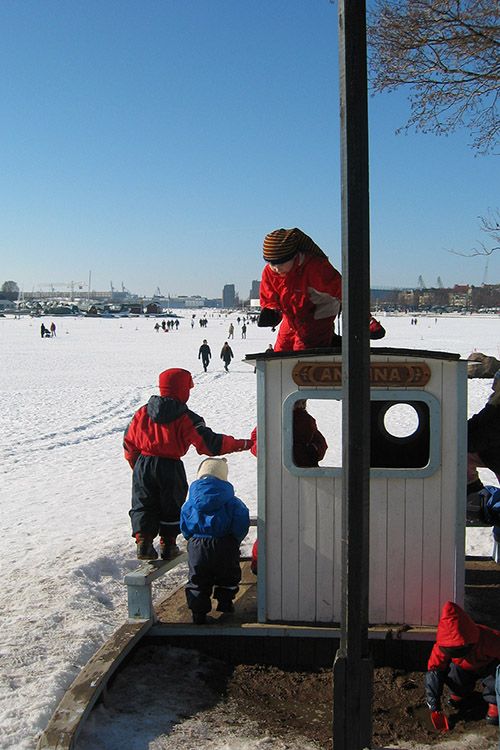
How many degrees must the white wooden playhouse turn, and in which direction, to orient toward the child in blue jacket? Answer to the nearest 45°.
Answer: approximately 90° to its right

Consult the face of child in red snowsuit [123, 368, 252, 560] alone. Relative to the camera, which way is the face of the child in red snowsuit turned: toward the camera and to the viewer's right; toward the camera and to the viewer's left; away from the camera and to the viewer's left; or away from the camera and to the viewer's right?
away from the camera and to the viewer's right

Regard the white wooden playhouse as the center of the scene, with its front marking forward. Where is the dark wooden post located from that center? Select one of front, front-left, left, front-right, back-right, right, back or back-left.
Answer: front

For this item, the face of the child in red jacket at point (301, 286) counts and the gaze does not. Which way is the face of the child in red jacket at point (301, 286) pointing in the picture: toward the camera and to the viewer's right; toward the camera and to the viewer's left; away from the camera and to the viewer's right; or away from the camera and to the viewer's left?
toward the camera and to the viewer's left

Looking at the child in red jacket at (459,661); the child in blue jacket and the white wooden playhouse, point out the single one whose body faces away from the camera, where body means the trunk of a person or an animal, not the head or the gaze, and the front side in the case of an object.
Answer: the child in blue jacket

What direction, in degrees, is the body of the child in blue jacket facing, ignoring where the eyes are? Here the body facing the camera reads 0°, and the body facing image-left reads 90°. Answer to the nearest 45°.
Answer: approximately 180°

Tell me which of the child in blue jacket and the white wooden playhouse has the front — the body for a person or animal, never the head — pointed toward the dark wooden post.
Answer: the white wooden playhouse

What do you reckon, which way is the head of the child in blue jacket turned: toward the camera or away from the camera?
away from the camera

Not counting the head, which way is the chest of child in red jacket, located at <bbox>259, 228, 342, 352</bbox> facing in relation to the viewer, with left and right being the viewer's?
facing the viewer and to the left of the viewer

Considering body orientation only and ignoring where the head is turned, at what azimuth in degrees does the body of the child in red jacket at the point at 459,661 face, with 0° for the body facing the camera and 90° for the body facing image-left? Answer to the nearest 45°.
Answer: approximately 45°

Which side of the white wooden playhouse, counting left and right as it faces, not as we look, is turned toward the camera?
front

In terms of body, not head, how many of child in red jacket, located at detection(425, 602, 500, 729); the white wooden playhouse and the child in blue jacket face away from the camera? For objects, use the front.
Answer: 1

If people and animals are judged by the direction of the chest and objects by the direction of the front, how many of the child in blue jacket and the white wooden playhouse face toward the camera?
1

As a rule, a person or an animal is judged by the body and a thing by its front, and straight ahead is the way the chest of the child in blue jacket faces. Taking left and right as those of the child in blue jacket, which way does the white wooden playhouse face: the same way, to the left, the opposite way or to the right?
the opposite way
